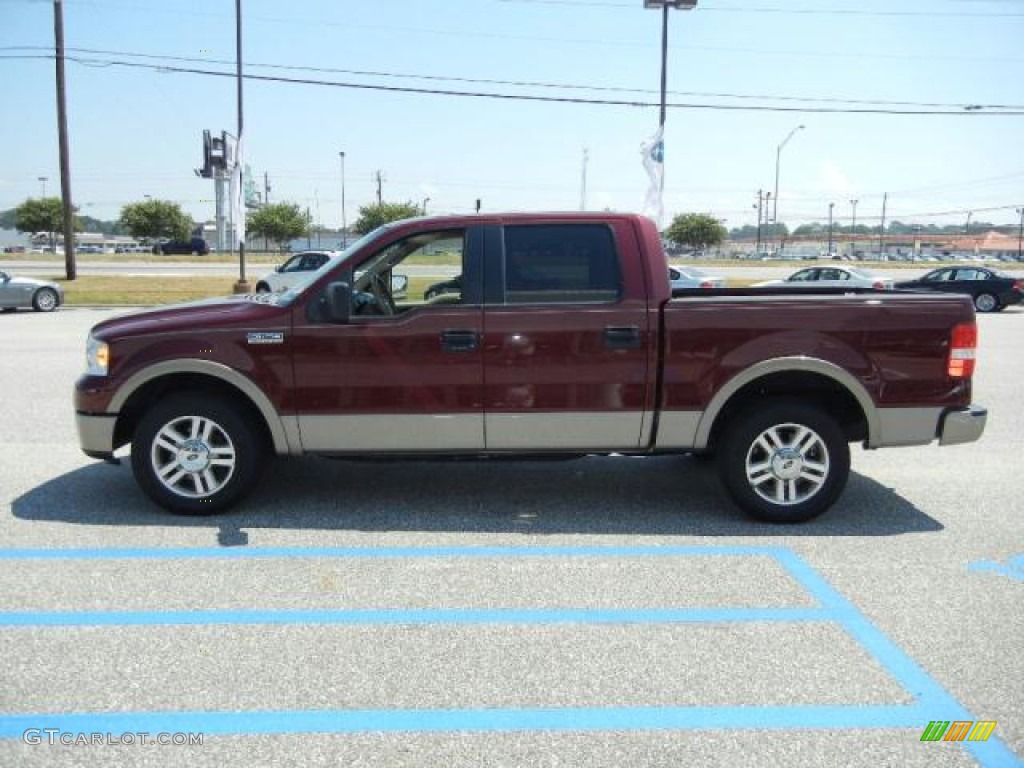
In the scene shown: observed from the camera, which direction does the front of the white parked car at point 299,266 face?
facing to the left of the viewer

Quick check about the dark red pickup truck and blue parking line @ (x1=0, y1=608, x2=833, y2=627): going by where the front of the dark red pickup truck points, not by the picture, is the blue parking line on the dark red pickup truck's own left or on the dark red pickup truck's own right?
on the dark red pickup truck's own left

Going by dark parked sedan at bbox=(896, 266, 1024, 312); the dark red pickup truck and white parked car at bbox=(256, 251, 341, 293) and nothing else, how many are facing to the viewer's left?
3

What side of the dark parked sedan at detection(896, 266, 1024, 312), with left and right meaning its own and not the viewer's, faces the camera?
left

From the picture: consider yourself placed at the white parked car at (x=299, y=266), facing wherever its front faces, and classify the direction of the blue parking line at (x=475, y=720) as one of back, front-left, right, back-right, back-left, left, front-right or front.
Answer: left

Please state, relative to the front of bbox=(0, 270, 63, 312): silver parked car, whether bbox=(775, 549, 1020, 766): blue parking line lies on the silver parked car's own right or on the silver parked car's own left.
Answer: on the silver parked car's own right

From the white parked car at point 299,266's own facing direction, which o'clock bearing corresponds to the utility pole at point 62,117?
The utility pole is roughly at 1 o'clock from the white parked car.

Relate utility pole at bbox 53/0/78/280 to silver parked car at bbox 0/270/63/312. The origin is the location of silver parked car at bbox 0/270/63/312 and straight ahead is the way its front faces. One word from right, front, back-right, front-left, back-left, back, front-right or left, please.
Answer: left

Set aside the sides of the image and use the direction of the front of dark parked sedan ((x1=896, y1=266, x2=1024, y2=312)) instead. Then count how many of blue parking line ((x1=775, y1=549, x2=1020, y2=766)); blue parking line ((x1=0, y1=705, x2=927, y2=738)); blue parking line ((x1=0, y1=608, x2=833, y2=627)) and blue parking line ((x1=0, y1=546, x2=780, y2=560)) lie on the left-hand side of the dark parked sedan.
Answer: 4

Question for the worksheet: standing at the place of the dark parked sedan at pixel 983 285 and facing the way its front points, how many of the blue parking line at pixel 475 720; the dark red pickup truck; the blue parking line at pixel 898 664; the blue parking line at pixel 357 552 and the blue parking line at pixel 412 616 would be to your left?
5

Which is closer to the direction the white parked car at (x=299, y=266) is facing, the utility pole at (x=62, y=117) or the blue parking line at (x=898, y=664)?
the utility pole

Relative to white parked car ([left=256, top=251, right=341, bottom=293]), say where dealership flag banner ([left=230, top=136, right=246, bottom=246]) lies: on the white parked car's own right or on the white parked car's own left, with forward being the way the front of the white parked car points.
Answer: on the white parked car's own right

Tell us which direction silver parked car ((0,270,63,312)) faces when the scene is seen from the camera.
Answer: facing to the right of the viewer

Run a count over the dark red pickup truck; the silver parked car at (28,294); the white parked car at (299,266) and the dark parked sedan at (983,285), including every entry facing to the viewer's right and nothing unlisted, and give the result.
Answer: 1

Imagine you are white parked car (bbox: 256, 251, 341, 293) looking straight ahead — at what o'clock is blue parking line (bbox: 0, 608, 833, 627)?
The blue parking line is roughly at 9 o'clock from the white parked car.
